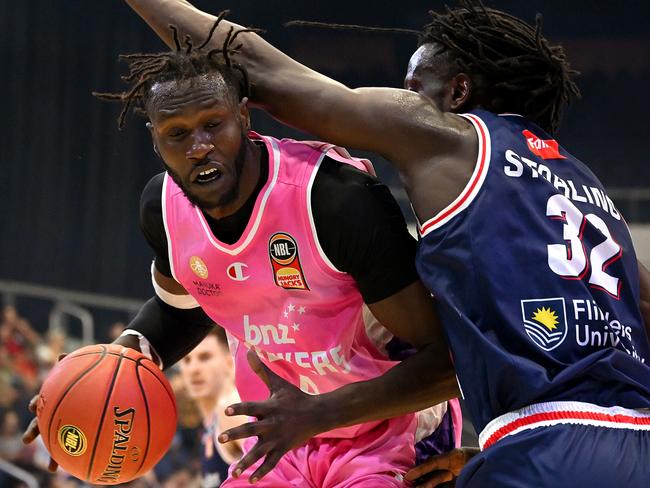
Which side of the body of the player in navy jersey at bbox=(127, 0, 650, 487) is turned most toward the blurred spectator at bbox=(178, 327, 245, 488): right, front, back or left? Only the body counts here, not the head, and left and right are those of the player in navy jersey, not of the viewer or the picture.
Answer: front

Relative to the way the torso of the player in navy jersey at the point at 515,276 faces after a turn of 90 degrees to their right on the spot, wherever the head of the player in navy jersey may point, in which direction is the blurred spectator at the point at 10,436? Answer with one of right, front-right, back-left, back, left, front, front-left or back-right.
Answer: left

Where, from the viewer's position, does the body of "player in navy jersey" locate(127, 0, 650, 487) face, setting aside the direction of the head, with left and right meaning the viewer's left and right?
facing away from the viewer and to the left of the viewer

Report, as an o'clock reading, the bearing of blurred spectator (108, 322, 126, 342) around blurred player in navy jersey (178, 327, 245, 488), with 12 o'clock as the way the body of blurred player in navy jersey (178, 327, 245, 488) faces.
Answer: blurred spectator (108, 322, 126, 342) is roughly at 4 o'clock from blurred player in navy jersey (178, 327, 245, 488).

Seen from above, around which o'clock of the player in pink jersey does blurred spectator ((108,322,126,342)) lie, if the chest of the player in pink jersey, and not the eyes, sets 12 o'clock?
The blurred spectator is roughly at 4 o'clock from the player in pink jersey.

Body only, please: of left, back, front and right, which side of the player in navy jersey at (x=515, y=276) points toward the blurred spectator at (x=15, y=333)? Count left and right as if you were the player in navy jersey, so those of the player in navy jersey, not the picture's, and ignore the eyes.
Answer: front

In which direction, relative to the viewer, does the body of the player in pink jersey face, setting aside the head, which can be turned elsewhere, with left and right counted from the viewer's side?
facing the viewer and to the left of the viewer

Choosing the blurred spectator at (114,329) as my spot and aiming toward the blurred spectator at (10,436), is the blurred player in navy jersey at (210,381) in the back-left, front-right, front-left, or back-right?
front-left

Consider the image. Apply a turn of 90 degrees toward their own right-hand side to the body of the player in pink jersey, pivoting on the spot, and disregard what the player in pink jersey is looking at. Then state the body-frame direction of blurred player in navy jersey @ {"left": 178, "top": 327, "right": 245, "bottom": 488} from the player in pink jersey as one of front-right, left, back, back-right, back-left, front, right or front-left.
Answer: front-right

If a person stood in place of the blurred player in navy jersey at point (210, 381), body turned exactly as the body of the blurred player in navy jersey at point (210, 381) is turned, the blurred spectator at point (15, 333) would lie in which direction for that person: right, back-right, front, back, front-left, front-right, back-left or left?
right

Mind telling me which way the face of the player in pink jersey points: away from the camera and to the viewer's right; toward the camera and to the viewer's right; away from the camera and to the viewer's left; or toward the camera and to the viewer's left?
toward the camera and to the viewer's left

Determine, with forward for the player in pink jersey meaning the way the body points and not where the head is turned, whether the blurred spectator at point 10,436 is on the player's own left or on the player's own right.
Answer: on the player's own right
